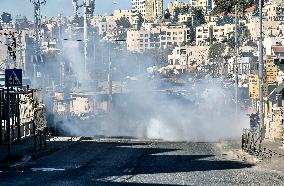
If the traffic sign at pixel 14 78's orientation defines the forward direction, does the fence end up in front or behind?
behind

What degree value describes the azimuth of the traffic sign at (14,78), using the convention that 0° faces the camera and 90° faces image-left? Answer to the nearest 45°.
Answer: approximately 0°
